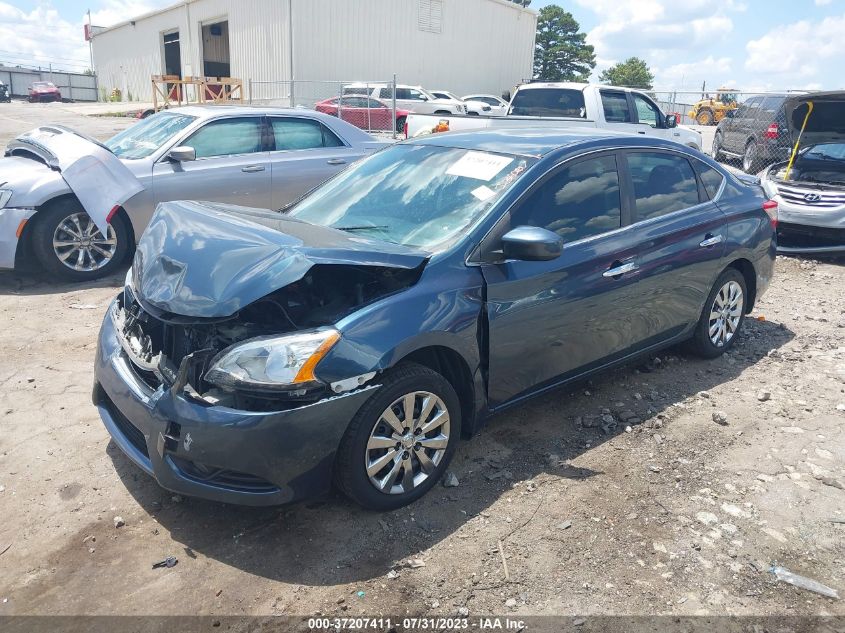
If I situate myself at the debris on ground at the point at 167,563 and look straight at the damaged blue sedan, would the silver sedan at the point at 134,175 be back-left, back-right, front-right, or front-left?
front-left

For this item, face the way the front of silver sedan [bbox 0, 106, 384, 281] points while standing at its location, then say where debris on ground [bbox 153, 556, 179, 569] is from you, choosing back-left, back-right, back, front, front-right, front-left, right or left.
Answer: left

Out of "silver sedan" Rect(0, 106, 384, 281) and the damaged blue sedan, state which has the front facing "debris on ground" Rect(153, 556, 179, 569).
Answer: the damaged blue sedan

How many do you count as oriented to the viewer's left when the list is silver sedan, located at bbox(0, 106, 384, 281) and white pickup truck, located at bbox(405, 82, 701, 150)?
1

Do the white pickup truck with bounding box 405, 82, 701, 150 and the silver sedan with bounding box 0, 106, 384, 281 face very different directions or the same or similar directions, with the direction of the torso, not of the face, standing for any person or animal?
very different directions

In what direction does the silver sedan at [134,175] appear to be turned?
to the viewer's left

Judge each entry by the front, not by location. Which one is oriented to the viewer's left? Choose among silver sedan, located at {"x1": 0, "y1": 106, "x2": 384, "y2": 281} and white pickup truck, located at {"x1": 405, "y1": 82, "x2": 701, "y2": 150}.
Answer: the silver sedan

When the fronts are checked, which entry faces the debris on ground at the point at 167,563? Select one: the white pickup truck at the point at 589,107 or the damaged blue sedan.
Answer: the damaged blue sedan

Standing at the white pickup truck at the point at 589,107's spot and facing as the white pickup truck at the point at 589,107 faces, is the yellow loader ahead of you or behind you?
ahead

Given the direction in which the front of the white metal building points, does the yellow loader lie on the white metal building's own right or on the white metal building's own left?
on the white metal building's own left

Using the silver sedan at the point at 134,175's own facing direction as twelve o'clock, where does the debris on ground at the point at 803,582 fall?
The debris on ground is roughly at 8 o'clock from the silver sedan.

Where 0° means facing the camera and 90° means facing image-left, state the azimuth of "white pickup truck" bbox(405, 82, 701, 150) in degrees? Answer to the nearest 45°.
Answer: approximately 225°

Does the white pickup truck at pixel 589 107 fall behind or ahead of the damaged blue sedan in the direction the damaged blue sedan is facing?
behind

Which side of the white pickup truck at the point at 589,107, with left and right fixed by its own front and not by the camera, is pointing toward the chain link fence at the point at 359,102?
left

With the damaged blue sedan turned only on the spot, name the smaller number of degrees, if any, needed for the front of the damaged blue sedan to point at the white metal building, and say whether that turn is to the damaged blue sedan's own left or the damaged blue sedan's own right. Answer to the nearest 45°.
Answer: approximately 135° to the damaged blue sedan's own right

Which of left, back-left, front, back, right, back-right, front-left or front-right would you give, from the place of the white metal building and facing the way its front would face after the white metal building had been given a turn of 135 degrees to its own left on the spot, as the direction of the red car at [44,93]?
back-left

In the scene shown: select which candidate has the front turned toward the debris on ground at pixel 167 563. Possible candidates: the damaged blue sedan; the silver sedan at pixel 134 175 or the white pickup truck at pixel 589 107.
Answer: the damaged blue sedan
